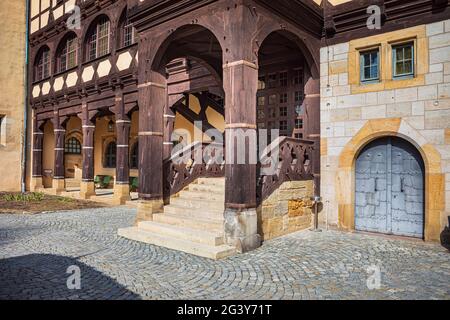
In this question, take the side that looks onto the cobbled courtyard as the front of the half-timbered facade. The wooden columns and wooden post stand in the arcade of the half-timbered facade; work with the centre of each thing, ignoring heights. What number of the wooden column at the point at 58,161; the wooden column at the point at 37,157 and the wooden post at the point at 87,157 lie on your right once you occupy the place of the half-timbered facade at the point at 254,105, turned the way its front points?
3

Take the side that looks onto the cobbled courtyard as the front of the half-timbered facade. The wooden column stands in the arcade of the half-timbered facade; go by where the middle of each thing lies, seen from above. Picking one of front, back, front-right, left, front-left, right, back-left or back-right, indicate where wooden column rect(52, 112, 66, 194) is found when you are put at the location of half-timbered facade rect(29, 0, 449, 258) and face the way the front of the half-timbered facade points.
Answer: right

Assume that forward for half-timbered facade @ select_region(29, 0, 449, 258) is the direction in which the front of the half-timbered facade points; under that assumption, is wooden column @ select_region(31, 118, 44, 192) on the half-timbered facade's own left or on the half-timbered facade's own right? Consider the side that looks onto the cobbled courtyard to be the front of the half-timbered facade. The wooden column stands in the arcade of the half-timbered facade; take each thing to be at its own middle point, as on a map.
on the half-timbered facade's own right

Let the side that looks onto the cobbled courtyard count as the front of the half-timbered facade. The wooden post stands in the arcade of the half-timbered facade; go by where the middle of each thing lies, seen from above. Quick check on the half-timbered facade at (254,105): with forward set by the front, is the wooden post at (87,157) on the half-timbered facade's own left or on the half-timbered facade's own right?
on the half-timbered facade's own right
